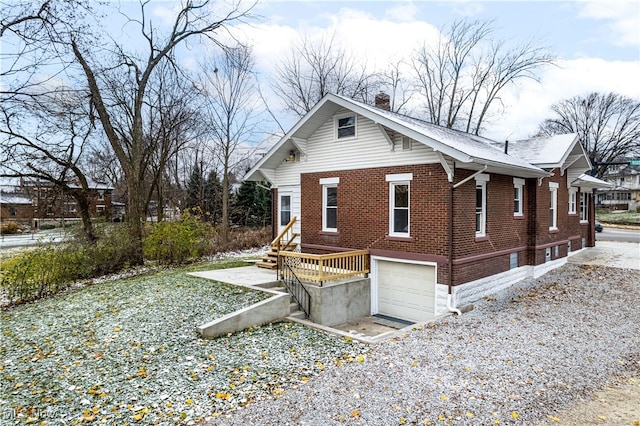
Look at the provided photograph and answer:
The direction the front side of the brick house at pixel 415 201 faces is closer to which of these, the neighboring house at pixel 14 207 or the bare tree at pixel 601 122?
the bare tree

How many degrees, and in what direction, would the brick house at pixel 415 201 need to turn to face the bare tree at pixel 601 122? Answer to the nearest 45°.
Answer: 0° — it already faces it

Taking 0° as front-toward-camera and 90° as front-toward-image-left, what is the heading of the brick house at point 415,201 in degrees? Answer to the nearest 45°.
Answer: approximately 225°

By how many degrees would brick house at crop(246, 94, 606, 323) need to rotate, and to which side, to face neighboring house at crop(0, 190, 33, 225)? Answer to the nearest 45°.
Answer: approximately 90° to its left
